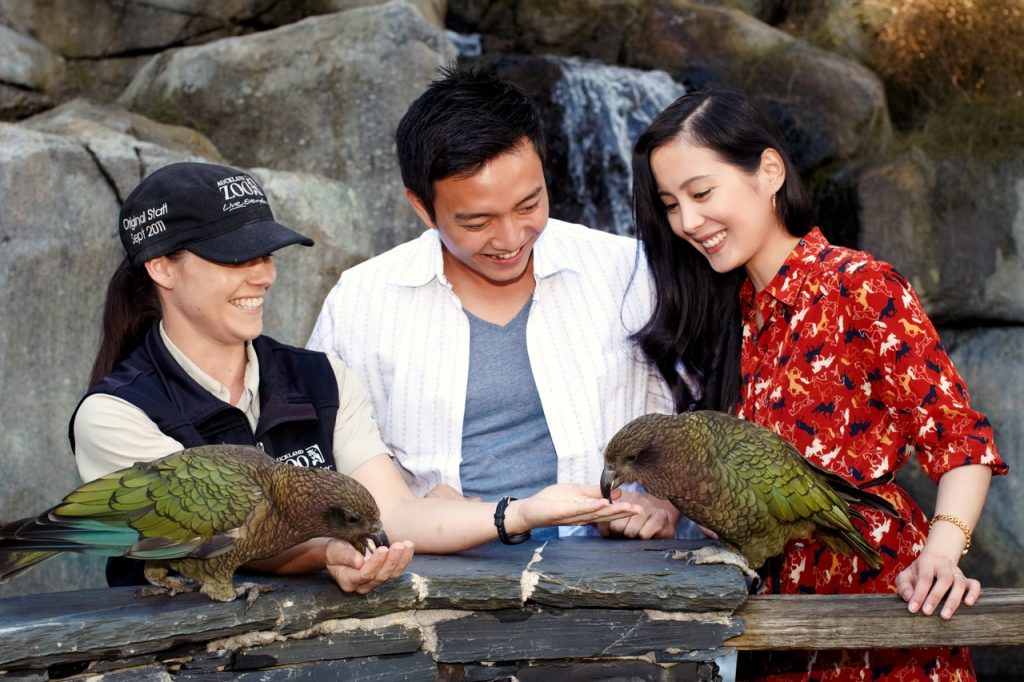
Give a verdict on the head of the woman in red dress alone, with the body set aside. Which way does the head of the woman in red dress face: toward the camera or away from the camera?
toward the camera

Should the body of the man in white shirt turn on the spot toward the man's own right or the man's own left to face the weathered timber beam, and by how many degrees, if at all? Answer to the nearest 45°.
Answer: approximately 45° to the man's own left

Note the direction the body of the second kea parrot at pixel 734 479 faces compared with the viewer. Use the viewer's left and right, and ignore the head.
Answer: facing to the left of the viewer

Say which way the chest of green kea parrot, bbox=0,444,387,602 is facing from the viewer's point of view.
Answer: to the viewer's right

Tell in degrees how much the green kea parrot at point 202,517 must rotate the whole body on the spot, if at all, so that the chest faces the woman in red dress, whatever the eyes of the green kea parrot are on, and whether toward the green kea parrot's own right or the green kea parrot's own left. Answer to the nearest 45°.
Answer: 0° — it already faces them

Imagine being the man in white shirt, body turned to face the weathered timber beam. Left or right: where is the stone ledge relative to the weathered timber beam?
right

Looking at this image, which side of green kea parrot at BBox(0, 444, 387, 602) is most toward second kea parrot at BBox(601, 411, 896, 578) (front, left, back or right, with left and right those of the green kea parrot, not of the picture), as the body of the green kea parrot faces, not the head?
front

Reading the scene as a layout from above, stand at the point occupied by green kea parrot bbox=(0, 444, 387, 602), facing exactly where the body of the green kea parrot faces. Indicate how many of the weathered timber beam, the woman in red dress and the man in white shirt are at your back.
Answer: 0

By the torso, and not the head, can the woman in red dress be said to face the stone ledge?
yes

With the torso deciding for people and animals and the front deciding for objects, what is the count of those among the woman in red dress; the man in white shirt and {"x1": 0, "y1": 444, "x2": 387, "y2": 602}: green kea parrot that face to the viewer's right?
1

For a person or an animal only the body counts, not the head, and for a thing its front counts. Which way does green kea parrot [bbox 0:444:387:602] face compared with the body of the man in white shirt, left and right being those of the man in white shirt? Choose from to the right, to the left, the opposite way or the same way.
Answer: to the left

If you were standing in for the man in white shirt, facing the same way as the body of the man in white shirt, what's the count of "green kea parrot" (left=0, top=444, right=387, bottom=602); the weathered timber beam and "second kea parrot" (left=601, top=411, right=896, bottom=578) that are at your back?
0

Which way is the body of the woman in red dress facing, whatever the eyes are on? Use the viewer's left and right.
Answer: facing the viewer and to the left of the viewer

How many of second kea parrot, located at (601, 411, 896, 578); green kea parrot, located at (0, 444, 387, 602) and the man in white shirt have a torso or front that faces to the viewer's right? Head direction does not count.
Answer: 1

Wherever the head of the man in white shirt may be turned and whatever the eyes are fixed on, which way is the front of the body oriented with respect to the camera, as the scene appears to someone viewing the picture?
toward the camera

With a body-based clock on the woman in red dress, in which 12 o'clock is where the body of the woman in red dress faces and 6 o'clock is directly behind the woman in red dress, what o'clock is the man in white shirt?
The man in white shirt is roughly at 2 o'clock from the woman in red dress.
